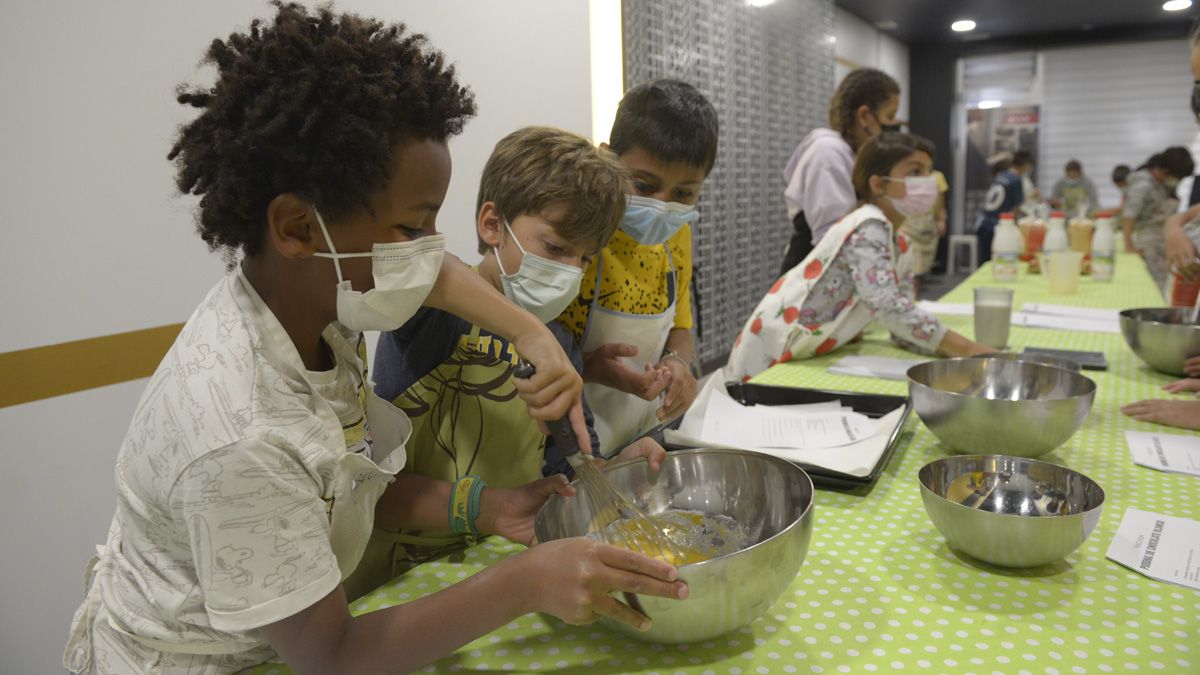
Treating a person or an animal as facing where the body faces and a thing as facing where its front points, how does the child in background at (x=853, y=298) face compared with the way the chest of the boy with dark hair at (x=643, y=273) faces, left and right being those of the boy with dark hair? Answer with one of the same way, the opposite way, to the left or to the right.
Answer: to the left

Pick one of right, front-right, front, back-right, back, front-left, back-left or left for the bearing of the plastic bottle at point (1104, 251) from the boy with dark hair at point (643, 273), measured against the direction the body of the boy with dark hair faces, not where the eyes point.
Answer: back-left

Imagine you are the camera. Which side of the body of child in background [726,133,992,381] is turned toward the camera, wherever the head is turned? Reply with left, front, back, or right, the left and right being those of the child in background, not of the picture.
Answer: right

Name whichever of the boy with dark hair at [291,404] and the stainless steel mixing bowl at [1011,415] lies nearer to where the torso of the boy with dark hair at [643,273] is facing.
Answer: the boy with dark hair

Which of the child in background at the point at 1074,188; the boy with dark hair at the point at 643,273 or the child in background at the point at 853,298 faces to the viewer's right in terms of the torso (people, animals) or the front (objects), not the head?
the child in background at the point at 853,298

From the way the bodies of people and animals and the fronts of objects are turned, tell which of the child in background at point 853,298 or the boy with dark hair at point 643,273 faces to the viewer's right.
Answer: the child in background

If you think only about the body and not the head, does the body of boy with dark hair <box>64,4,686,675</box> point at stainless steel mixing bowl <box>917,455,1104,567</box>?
yes

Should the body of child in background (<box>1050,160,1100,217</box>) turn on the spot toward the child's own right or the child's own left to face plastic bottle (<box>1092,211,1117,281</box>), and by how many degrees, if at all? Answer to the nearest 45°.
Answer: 0° — they already face it

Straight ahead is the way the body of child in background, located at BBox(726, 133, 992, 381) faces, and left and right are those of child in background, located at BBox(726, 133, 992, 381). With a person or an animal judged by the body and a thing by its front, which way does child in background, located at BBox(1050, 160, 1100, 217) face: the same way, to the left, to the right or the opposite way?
to the right

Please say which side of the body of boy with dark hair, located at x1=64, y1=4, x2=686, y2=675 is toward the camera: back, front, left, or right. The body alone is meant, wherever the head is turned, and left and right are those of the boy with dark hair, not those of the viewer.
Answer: right

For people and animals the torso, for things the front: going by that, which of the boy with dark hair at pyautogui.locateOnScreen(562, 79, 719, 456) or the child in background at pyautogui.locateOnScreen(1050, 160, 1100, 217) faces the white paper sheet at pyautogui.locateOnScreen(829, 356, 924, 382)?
the child in background
